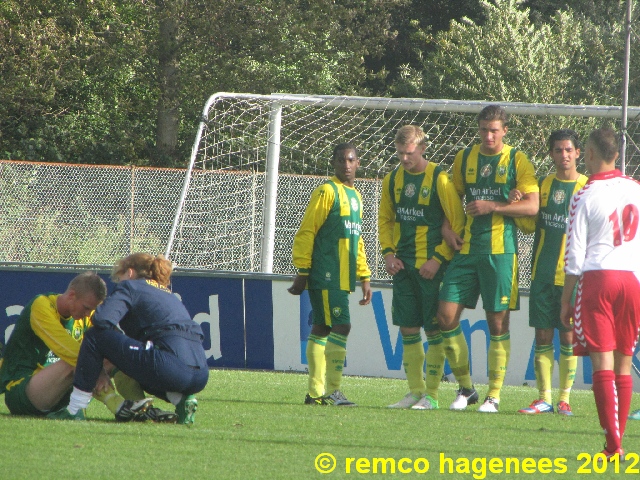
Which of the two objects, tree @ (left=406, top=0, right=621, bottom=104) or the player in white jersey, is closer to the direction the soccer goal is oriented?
the player in white jersey

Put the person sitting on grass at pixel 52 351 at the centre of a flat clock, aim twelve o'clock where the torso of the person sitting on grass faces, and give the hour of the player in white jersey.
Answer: The player in white jersey is roughly at 1 o'clock from the person sitting on grass.

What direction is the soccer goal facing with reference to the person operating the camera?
facing the viewer and to the right of the viewer

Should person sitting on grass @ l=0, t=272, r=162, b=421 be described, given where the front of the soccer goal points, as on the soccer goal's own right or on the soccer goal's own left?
on the soccer goal's own right

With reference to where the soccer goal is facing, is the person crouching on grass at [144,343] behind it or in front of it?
in front

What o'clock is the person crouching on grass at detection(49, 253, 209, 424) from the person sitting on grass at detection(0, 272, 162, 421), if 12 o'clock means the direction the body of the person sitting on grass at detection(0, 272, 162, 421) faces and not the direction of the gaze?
the person crouching on grass at detection(49, 253, 209, 424) is roughly at 1 o'clock from the person sitting on grass at detection(0, 272, 162, 421).

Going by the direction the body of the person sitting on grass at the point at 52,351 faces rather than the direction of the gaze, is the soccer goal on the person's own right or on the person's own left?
on the person's own left

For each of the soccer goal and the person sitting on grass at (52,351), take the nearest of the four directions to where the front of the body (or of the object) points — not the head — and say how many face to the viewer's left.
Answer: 0

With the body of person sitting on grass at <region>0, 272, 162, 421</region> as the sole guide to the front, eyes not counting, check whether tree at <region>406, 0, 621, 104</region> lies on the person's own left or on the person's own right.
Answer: on the person's own left

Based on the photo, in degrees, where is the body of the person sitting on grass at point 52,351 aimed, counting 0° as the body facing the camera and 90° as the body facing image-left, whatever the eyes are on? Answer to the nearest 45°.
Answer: approximately 270°
